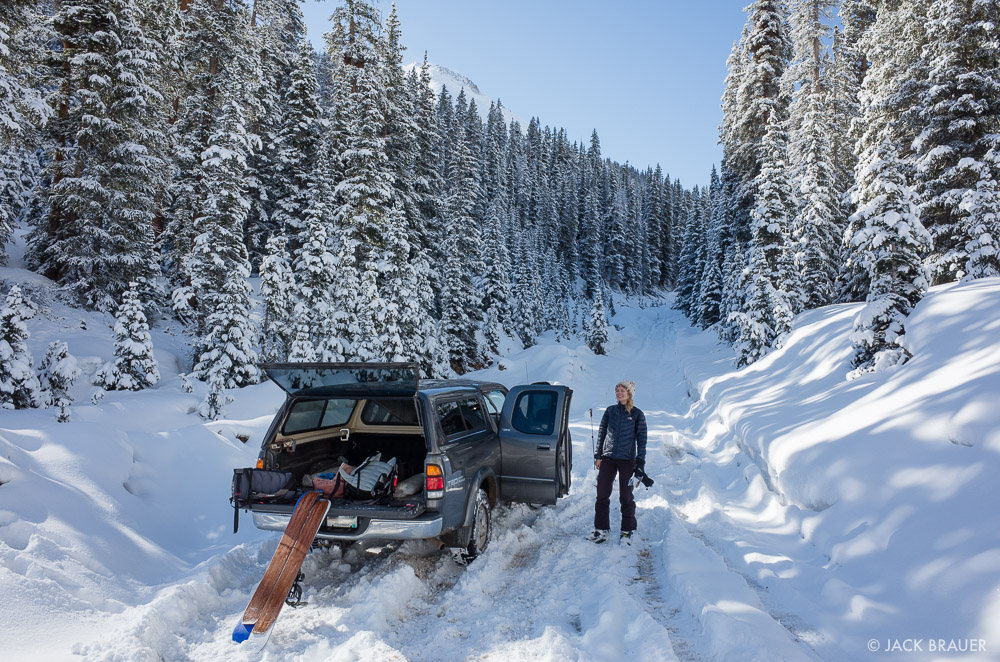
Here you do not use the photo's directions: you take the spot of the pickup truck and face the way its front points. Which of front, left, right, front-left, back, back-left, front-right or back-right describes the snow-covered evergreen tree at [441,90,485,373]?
front-left

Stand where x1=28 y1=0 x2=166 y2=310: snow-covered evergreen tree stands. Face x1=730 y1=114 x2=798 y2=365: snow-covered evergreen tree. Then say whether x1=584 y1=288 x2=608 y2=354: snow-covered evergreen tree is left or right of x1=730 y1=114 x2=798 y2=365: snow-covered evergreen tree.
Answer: left

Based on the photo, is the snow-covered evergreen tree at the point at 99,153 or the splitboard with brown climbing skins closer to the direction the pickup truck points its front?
the snow-covered evergreen tree

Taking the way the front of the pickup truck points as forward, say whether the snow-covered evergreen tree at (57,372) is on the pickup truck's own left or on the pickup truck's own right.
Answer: on the pickup truck's own left

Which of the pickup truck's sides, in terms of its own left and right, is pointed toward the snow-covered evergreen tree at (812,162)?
front

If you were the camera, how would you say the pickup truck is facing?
facing away from the viewer and to the right of the viewer

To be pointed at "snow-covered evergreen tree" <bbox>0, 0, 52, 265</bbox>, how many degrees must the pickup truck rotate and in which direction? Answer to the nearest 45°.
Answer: approximately 90° to its left

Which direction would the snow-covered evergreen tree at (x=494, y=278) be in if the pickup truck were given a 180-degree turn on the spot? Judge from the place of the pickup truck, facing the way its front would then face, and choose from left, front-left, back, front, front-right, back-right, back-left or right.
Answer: back-right

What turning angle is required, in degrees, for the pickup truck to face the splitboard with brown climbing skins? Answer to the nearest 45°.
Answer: approximately 180°

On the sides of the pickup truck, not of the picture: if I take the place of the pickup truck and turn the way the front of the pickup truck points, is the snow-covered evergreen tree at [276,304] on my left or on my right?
on my left

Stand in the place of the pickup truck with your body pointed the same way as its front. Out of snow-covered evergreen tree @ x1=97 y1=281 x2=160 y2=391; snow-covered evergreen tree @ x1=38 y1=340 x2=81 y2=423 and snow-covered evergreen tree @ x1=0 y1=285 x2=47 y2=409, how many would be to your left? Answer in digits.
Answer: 3

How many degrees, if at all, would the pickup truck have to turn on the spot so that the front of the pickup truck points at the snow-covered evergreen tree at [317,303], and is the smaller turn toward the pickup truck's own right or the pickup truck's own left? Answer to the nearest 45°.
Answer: approximately 45° to the pickup truck's own left
